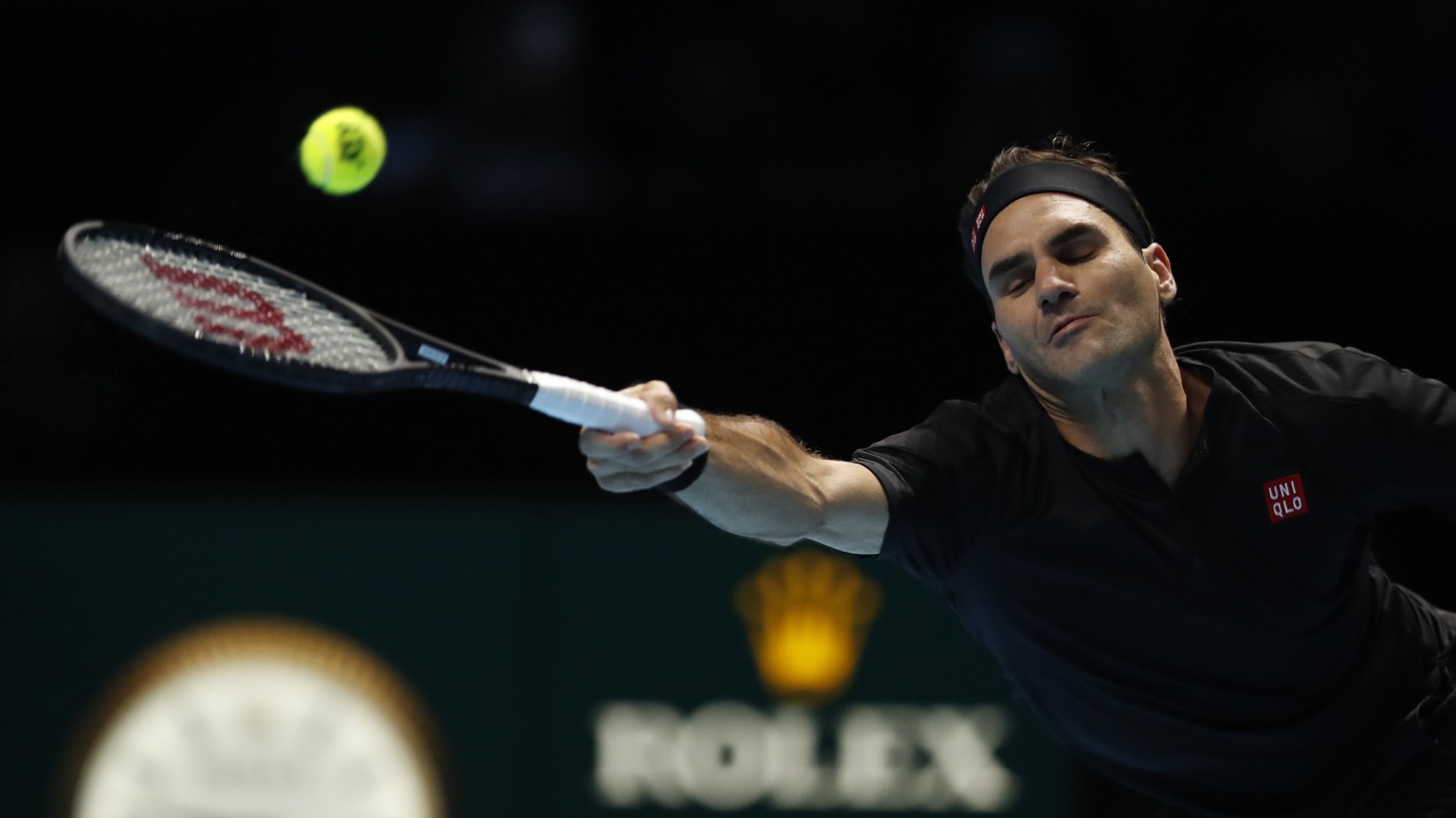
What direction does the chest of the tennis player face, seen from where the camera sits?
toward the camera

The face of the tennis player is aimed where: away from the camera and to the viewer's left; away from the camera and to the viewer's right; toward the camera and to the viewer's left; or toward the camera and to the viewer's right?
toward the camera and to the viewer's left

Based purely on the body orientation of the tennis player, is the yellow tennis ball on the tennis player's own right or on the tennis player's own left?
on the tennis player's own right
